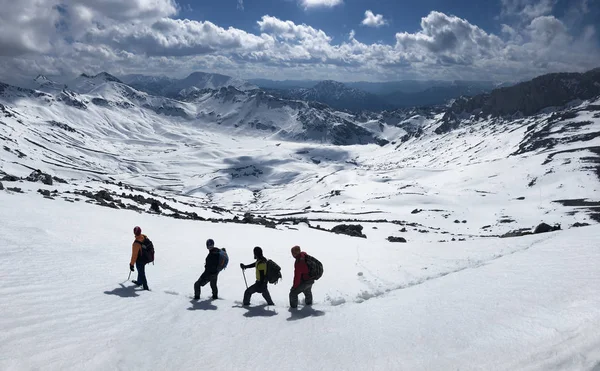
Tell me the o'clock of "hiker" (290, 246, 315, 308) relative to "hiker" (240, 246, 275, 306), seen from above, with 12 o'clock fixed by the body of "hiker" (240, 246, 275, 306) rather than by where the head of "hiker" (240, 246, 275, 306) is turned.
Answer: "hiker" (290, 246, 315, 308) is roughly at 7 o'clock from "hiker" (240, 246, 275, 306).

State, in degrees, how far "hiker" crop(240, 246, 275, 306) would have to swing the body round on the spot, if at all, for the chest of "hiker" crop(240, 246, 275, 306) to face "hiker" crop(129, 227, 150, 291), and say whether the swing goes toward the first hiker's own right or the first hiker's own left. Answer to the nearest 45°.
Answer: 0° — they already face them

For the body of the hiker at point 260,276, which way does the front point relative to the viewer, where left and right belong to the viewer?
facing to the left of the viewer

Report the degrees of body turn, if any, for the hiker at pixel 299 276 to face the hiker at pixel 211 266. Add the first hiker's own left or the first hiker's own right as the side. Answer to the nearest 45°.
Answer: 0° — they already face them

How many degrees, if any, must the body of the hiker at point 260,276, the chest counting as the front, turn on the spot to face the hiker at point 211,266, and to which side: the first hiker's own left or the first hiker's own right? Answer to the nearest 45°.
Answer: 0° — they already face them

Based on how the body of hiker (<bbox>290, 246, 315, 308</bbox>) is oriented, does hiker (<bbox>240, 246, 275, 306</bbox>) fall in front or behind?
in front

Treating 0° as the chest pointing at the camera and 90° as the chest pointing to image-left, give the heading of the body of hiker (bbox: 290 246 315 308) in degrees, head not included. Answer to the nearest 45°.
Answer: approximately 90°

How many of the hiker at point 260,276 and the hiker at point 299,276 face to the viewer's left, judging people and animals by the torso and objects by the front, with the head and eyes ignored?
2

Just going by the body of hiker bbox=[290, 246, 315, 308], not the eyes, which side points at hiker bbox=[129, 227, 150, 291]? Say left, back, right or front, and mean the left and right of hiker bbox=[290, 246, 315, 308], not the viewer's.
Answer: front
